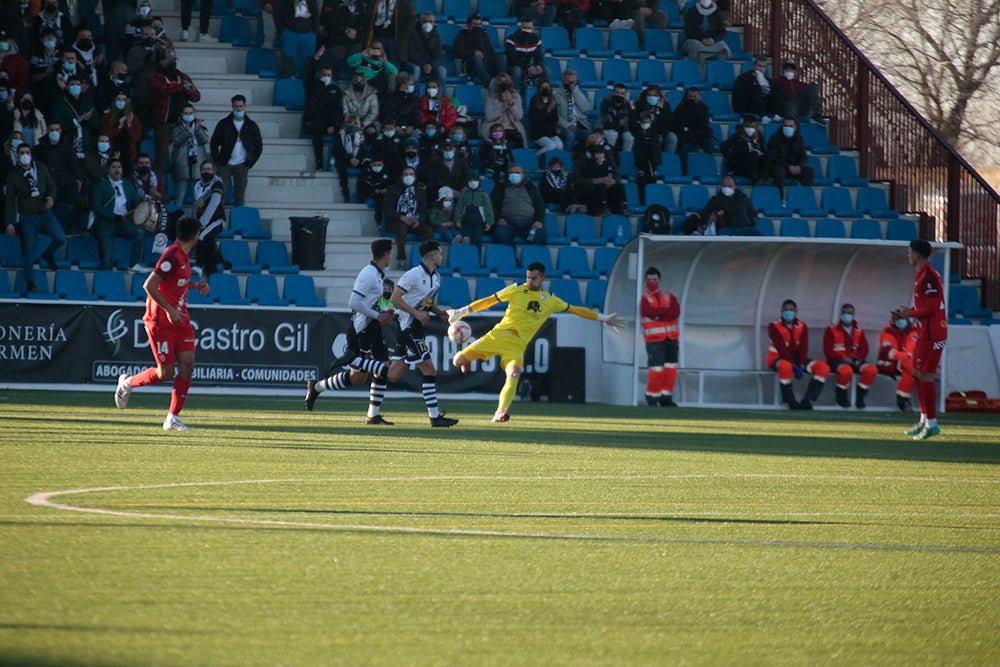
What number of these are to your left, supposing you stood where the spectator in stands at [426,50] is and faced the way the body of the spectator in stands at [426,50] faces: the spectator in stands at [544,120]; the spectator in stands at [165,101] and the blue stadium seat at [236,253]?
1

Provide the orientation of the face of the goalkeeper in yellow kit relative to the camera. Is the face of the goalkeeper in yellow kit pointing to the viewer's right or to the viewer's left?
to the viewer's left

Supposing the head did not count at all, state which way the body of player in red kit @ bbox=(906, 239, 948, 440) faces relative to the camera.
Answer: to the viewer's left

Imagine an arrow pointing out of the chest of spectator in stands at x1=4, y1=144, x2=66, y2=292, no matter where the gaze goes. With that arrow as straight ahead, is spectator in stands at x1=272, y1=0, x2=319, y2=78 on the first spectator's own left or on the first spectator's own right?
on the first spectator's own left

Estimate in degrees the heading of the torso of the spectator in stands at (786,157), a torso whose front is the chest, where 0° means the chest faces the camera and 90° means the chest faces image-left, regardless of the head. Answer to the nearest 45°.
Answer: approximately 0°

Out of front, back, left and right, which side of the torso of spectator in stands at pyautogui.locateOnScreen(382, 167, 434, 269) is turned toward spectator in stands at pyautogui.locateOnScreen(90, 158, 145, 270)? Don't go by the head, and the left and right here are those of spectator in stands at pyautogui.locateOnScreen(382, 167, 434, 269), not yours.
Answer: right

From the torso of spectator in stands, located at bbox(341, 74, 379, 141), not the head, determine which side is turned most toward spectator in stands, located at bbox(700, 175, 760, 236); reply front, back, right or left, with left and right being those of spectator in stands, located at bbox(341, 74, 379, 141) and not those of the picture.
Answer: left

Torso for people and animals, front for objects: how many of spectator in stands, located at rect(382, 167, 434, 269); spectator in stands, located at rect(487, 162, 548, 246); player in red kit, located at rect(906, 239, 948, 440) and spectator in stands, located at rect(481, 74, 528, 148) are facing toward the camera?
3

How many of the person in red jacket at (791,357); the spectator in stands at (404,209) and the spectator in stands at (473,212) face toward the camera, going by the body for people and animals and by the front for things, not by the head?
3

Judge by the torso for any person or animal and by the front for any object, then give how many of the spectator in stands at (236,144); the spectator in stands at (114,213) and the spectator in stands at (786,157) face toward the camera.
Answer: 3

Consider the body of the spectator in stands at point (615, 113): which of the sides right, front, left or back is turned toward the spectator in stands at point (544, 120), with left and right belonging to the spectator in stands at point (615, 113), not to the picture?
right
